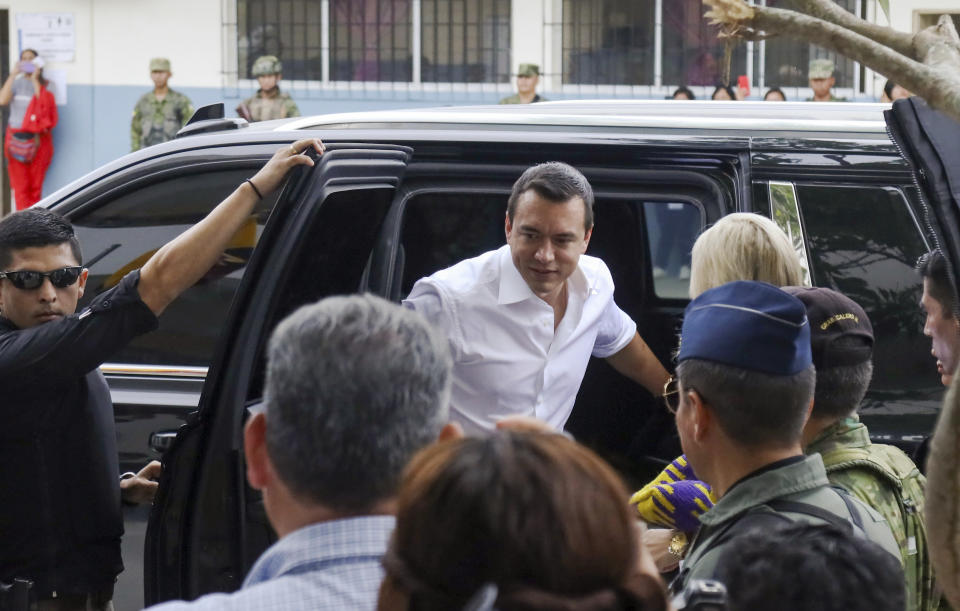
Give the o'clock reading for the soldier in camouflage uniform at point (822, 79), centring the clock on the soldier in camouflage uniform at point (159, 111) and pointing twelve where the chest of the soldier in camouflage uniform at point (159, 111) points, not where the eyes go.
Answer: the soldier in camouflage uniform at point (822, 79) is roughly at 10 o'clock from the soldier in camouflage uniform at point (159, 111).

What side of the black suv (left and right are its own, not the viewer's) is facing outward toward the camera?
left

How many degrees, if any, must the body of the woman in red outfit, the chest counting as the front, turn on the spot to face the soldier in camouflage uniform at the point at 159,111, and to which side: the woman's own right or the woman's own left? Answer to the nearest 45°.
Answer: approximately 45° to the woman's own left

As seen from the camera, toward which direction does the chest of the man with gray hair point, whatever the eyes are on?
away from the camera

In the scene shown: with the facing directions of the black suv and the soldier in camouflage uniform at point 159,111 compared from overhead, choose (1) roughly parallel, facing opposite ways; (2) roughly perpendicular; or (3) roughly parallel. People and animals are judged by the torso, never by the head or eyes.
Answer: roughly perpendicular

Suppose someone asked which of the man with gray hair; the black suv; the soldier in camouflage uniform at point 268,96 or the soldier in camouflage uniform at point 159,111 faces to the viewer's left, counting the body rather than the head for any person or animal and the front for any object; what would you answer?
the black suv

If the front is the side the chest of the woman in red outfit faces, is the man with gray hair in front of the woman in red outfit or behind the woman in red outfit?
in front

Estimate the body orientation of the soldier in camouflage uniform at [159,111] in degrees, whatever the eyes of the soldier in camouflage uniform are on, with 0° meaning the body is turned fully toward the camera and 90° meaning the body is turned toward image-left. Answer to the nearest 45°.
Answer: approximately 0°
